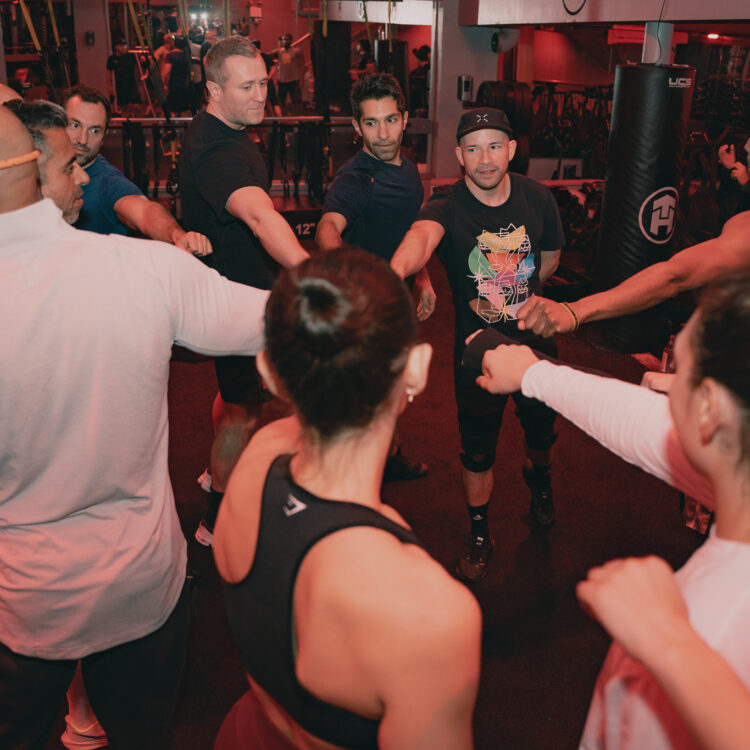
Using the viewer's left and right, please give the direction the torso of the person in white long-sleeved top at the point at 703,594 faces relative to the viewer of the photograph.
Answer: facing away from the viewer and to the left of the viewer

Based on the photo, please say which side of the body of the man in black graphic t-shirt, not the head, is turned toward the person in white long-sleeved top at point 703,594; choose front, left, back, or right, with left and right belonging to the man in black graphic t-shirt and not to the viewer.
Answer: front

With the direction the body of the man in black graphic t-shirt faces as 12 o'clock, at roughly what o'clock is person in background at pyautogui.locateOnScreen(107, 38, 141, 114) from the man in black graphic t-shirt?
The person in background is roughly at 5 o'clock from the man in black graphic t-shirt.

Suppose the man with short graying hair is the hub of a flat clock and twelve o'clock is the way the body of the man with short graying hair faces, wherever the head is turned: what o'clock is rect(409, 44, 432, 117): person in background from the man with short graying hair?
The person in background is roughly at 10 o'clock from the man with short graying hair.

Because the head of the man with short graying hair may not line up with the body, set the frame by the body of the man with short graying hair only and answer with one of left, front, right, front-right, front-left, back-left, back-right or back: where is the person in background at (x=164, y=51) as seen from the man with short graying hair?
left

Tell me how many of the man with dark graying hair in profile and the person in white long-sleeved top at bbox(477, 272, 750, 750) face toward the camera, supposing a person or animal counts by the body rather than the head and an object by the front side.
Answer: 0

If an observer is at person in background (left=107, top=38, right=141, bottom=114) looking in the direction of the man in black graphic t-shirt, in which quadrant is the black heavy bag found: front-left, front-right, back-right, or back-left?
front-left

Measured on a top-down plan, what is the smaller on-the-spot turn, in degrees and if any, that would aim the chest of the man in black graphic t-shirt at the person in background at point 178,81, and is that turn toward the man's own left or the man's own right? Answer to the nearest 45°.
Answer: approximately 135° to the man's own right

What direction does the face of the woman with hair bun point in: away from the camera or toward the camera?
away from the camera

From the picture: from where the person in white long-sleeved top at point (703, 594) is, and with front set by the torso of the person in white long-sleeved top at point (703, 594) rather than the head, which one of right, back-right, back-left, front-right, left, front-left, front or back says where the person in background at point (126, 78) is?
front

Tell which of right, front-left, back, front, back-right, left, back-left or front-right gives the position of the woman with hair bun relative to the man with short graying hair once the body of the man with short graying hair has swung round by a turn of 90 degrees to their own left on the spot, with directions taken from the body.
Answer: back

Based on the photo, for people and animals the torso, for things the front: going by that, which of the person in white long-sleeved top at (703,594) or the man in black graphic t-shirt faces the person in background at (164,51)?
the person in white long-sleeved top at (703,594)

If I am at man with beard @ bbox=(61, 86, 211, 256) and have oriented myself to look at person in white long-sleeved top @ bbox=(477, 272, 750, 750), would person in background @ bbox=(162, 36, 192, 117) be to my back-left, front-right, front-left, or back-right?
back-left

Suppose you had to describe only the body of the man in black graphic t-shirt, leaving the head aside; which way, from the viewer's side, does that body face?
toward the camera

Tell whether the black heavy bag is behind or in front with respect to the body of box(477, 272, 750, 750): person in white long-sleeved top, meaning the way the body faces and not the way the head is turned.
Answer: in front
